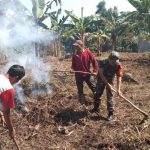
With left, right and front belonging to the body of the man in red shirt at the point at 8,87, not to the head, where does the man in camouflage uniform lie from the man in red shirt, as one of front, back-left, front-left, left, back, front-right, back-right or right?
front-left

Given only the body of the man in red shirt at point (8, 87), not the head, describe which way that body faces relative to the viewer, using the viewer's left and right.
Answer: facing to the right of the viewer
